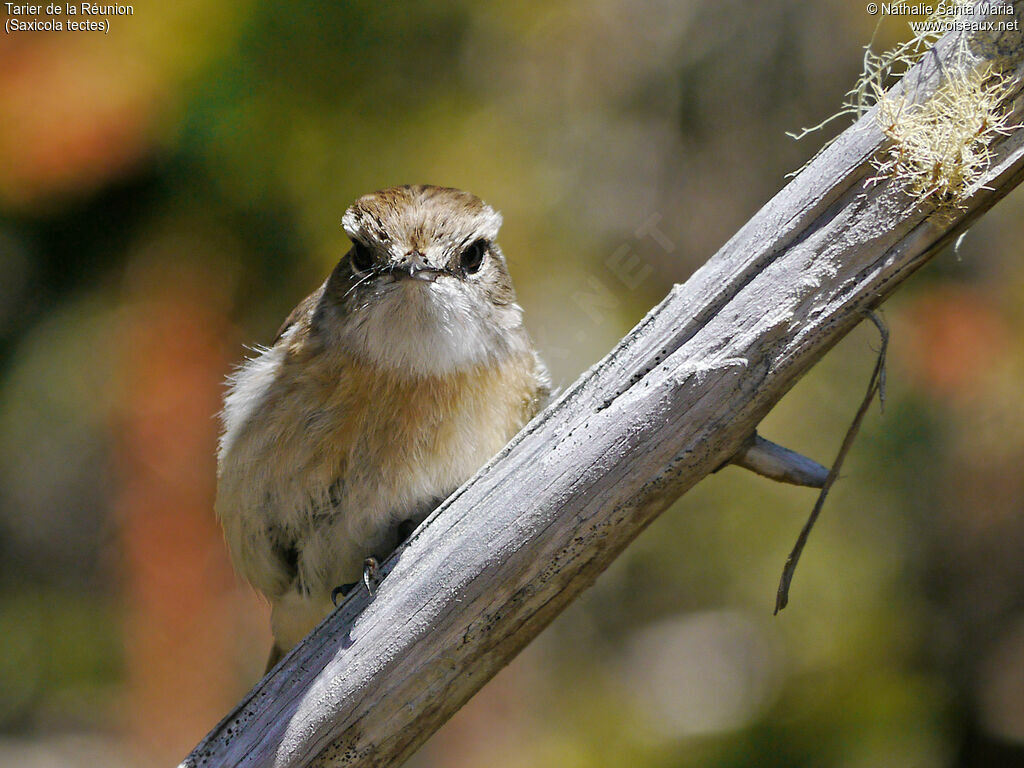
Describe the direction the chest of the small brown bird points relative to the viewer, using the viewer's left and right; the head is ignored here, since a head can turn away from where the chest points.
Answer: facing the viewer
